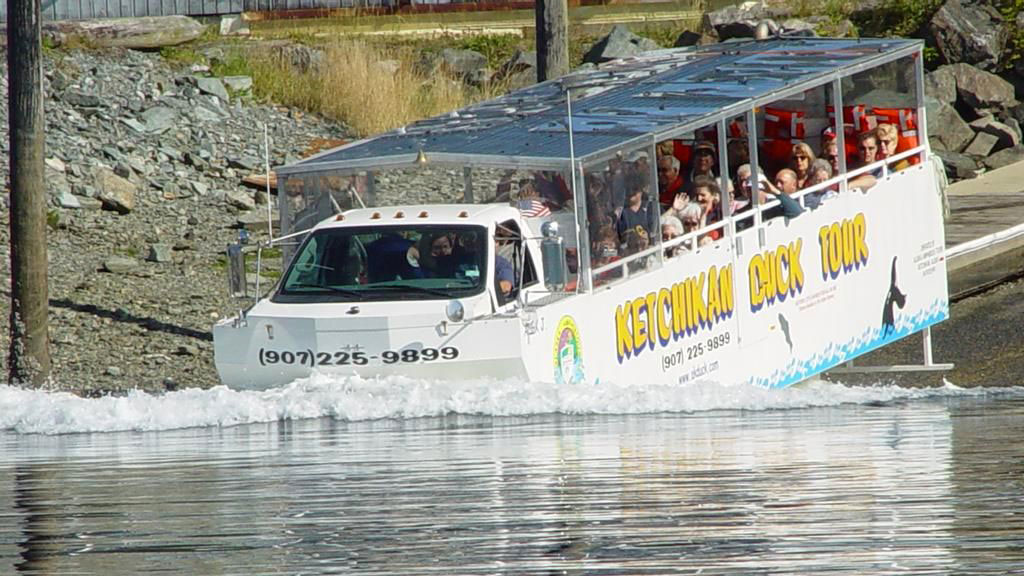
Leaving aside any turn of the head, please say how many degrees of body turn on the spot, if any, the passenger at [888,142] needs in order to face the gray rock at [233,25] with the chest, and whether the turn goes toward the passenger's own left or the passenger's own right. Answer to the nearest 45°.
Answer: approximately 90° to the passenger's own right

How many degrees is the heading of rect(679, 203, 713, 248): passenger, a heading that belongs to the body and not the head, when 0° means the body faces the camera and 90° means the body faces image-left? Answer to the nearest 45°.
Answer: approximately 45°

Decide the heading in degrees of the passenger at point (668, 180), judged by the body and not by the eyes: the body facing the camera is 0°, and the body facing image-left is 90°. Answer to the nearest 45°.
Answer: approximately 45°

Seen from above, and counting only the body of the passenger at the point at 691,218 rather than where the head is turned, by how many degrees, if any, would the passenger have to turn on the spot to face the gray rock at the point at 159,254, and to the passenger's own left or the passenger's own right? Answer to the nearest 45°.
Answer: approximately 90° to the passenger's own right

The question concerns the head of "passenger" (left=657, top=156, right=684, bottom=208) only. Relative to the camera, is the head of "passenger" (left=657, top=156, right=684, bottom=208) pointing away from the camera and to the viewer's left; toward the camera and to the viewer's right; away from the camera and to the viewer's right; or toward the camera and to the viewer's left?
toward the camera and to the viewer's left

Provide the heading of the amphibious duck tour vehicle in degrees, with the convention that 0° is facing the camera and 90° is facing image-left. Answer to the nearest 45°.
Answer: approximately 45°

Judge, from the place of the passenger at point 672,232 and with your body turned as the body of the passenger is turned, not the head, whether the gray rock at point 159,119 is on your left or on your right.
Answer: on your right

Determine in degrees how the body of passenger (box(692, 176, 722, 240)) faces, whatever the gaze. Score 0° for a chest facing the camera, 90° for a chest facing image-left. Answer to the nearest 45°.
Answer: approximately 45°

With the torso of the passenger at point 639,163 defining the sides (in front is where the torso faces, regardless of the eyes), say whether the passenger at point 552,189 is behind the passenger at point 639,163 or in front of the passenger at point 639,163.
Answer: in front

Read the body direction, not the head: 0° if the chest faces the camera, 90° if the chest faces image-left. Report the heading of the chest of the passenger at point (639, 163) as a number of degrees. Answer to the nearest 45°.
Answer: approximately 45°

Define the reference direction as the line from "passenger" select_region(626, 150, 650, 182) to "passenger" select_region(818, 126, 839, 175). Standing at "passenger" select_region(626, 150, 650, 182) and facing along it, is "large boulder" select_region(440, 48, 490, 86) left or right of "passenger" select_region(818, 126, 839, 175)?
left

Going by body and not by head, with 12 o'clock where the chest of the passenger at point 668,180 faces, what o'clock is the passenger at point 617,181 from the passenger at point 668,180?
the passenger at point 617,181 is roughly at 2 o'clock from the passenger at point 668,180.

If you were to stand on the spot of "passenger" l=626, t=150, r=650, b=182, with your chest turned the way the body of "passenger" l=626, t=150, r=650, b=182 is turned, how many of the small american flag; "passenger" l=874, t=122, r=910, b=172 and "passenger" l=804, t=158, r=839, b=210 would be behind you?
2
